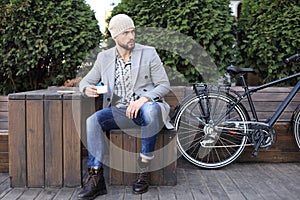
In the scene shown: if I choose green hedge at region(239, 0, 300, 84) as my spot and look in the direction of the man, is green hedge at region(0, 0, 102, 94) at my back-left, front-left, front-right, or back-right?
front-right

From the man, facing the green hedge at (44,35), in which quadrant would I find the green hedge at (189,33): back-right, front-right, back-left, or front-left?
front-right

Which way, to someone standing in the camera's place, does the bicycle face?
facing to the right of the viewer

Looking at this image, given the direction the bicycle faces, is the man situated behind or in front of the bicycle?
behind

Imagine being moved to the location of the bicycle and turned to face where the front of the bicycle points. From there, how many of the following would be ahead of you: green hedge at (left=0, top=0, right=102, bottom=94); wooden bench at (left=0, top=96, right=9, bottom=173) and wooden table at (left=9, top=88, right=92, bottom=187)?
0

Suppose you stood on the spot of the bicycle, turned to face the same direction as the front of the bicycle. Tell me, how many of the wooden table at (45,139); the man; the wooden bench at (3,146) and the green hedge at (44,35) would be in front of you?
0

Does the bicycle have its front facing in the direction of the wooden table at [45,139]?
no

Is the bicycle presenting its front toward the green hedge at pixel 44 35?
no

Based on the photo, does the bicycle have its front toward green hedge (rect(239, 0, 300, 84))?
no
